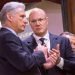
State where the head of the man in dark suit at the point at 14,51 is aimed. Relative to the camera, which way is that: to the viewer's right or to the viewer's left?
to the viewer's right

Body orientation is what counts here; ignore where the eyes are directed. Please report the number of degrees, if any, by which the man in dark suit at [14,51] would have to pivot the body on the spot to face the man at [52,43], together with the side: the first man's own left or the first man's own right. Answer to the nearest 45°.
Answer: approximately 45° to the first man's own left

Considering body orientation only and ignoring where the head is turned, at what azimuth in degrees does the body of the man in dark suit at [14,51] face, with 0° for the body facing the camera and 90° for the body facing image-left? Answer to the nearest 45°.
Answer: approximately 270°
